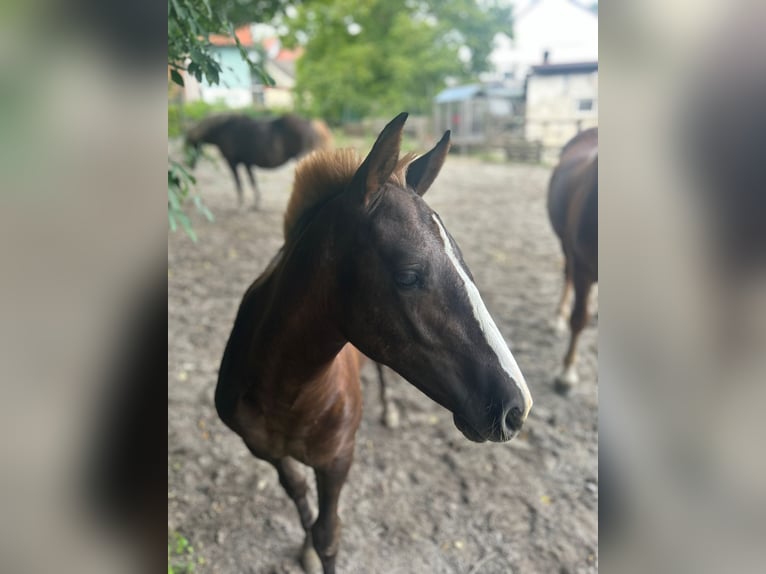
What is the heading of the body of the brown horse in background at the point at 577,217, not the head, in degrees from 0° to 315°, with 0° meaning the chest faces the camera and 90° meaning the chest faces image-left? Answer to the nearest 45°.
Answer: approximately 270°

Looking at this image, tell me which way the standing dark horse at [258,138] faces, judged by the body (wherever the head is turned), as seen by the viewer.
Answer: to the viewer's left

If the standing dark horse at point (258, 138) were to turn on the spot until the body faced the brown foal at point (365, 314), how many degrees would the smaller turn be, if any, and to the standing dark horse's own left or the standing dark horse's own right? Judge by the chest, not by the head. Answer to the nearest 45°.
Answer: approximately 90° to the standing dark horse's own left

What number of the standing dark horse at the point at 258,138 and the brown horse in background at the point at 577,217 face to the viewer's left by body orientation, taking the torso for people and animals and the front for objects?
1

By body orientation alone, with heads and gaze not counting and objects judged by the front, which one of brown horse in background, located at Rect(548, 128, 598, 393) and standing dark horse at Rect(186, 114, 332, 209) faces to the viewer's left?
the standing dark horse
